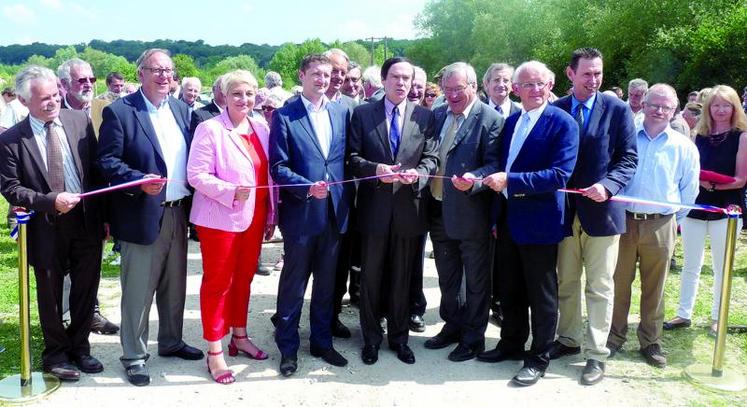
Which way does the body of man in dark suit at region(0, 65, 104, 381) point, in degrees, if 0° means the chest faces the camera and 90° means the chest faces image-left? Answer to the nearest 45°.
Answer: approximately 315°

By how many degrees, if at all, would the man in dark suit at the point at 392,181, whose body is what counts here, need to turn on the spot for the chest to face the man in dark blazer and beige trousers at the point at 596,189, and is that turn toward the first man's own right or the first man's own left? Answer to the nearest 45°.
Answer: approximately 90° to the first man's own left

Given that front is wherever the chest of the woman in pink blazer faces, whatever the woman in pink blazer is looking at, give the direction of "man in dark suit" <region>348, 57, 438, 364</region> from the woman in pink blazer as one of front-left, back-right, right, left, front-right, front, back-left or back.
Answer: front-left

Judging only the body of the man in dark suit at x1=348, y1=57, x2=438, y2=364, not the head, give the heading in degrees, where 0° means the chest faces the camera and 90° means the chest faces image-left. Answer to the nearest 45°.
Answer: approximately 0°

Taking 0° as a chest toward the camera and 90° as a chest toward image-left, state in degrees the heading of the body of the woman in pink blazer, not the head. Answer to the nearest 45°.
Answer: approximately 315°
